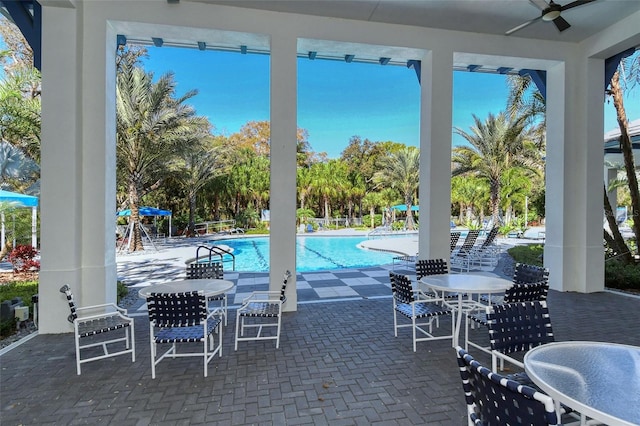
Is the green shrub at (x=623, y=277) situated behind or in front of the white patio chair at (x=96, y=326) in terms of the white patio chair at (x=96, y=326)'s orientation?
in front

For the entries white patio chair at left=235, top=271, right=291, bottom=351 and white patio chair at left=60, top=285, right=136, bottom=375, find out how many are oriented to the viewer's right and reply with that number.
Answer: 1

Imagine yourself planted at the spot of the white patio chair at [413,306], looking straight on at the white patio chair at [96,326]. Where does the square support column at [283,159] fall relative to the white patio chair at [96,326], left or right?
right

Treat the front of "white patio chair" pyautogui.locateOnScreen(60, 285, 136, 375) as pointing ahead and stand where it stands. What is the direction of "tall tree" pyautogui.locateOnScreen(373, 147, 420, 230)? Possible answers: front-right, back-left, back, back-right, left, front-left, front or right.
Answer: front-left

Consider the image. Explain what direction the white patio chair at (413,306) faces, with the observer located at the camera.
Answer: facing away from the viewer and to the right of the viewer

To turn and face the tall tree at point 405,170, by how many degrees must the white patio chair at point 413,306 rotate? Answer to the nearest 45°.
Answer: approximately 45° to its left

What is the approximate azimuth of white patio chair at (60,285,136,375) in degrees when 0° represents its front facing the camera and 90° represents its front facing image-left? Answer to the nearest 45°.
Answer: approximately 270°

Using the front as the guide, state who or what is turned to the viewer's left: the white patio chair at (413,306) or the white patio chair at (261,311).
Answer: the white patio chair at (261,311)

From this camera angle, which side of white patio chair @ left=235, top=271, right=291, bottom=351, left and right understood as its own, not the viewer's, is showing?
left

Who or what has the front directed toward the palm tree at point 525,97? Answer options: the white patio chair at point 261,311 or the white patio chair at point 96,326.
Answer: the white patio chair at point 96,326

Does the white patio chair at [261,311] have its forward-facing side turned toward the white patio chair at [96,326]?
yes

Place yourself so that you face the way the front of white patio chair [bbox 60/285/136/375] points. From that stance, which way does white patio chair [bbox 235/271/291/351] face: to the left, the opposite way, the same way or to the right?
the opposite way

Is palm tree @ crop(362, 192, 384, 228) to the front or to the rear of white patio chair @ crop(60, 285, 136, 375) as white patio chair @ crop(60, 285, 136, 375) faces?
to the front

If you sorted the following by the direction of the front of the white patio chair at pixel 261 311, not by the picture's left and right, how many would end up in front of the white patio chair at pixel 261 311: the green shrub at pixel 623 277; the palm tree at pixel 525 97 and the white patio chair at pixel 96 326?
1
